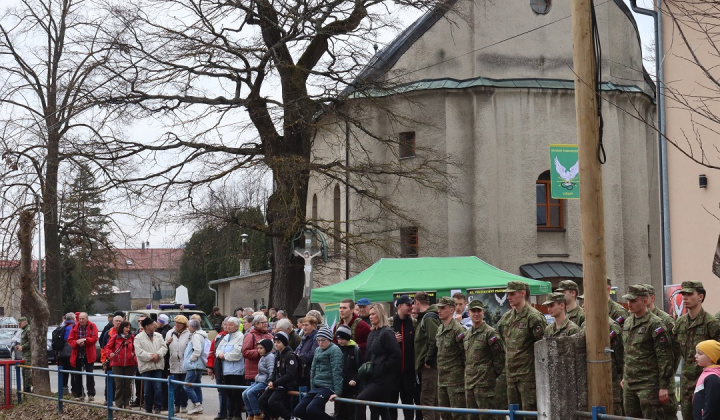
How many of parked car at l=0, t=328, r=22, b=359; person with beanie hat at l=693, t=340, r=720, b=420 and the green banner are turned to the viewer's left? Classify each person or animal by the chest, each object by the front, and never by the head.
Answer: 1

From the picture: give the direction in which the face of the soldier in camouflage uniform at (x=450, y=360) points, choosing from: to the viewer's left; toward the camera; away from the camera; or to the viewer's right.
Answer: to the viewer's left

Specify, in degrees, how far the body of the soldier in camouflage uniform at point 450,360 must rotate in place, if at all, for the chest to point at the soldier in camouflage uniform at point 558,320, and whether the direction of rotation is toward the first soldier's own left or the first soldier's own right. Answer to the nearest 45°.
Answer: approximately 90° to the first soldier's own left

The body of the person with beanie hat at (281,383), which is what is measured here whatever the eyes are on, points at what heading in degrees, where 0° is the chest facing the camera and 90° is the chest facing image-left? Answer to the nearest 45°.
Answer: approximately 45°

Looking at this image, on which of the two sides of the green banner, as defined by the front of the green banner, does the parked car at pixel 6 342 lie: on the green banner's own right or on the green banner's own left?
on the green banner's own right

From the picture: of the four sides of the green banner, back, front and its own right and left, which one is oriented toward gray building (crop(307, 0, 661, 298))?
back

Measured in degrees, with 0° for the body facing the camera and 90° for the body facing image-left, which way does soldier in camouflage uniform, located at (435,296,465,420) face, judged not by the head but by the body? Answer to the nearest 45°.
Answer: approximately 45°

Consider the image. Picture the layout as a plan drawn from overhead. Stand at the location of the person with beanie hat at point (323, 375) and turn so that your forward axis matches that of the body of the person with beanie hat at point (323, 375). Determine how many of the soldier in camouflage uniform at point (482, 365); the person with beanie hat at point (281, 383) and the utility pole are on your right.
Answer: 1

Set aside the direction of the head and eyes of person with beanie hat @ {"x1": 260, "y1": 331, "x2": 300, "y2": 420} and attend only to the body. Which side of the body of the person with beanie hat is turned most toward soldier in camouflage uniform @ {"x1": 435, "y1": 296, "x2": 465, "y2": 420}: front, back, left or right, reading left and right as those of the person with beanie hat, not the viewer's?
left

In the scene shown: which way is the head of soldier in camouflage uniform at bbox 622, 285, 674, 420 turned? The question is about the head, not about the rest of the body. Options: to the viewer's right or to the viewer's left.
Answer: to the viewer's left

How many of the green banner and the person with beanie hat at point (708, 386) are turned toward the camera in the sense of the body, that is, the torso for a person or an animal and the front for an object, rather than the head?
1

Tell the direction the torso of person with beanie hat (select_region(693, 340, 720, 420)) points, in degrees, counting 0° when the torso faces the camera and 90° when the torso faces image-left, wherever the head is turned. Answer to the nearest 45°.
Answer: approximately 90°
